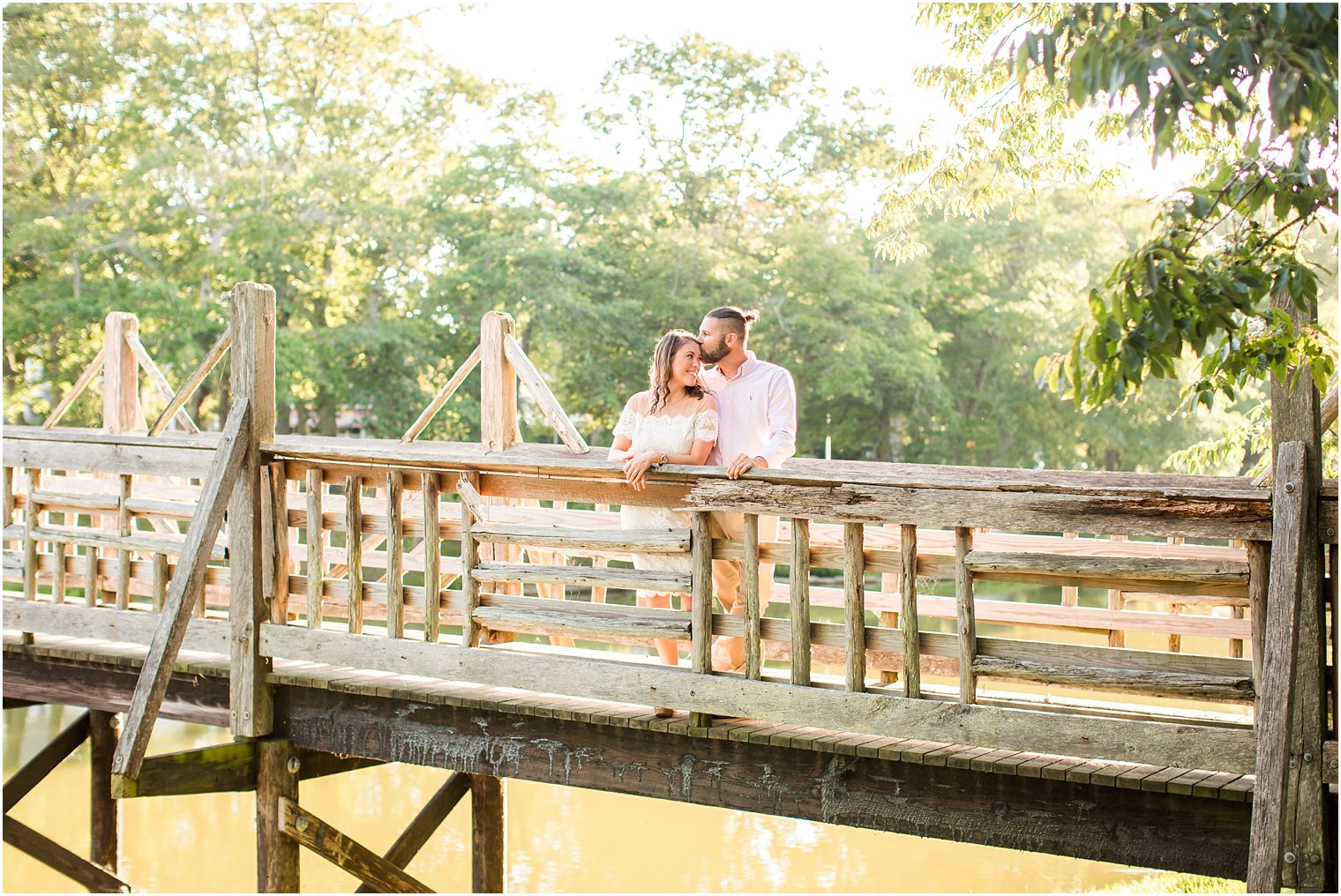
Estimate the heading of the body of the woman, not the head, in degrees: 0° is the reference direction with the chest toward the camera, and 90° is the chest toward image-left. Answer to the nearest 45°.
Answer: approximately 0°

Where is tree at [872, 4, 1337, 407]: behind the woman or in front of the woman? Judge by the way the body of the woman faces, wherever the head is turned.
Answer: in front

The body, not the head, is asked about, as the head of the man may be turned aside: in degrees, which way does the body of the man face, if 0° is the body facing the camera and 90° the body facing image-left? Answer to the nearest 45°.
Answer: approximately 45°

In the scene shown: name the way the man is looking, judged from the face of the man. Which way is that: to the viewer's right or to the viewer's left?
to the viewer's left

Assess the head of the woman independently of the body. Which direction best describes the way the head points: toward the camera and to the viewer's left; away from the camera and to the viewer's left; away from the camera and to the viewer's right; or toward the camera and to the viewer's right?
toward the camera and to the viewer's right

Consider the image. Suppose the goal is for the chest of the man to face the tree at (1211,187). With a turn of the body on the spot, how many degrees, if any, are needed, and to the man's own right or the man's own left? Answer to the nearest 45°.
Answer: approximately 90° to the man's own left

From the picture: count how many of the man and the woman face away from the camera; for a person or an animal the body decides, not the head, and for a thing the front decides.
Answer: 0
